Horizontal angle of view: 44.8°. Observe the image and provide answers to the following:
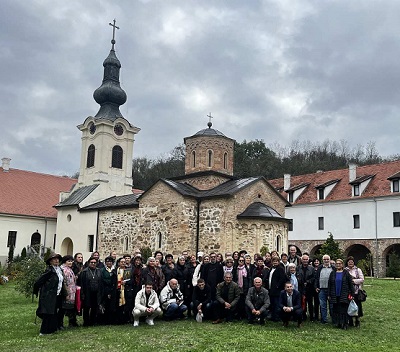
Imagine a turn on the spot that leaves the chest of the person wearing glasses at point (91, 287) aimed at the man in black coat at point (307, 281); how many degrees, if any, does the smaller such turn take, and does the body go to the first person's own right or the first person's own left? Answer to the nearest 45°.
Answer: approximately 90° to the first person's own left

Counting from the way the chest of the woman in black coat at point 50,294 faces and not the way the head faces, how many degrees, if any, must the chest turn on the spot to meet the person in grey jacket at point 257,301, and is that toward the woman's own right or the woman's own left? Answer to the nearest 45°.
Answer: approximately 45° to the woman's own left

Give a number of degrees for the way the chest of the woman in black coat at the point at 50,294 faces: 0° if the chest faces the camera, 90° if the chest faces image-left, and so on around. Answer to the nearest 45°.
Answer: approximately 315°

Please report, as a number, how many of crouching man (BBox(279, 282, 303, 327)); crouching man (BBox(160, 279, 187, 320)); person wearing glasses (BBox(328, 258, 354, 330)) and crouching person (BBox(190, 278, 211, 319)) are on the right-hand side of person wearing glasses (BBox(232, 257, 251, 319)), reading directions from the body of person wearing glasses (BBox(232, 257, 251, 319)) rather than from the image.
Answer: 2

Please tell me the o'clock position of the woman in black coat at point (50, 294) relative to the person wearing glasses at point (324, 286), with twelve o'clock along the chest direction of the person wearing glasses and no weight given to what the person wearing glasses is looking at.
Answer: The woman in black coat is roughly at 2 o'clock from the person wearing glasses.

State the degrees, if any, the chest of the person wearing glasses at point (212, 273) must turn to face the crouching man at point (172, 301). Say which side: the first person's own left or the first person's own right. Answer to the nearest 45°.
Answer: approximately 90° to the first person's own right

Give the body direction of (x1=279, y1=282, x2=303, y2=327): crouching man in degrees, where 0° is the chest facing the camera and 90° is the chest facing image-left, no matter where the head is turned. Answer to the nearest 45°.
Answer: approximately 0°

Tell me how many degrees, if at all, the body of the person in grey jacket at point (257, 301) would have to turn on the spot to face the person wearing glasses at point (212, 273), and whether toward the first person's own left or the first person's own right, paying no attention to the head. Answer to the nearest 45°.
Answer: approximately 135° to the first person's own right

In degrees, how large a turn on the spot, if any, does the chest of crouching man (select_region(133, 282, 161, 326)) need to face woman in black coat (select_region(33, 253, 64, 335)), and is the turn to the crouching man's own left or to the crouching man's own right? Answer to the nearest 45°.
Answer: approximately 90° to the crouching man's own right
